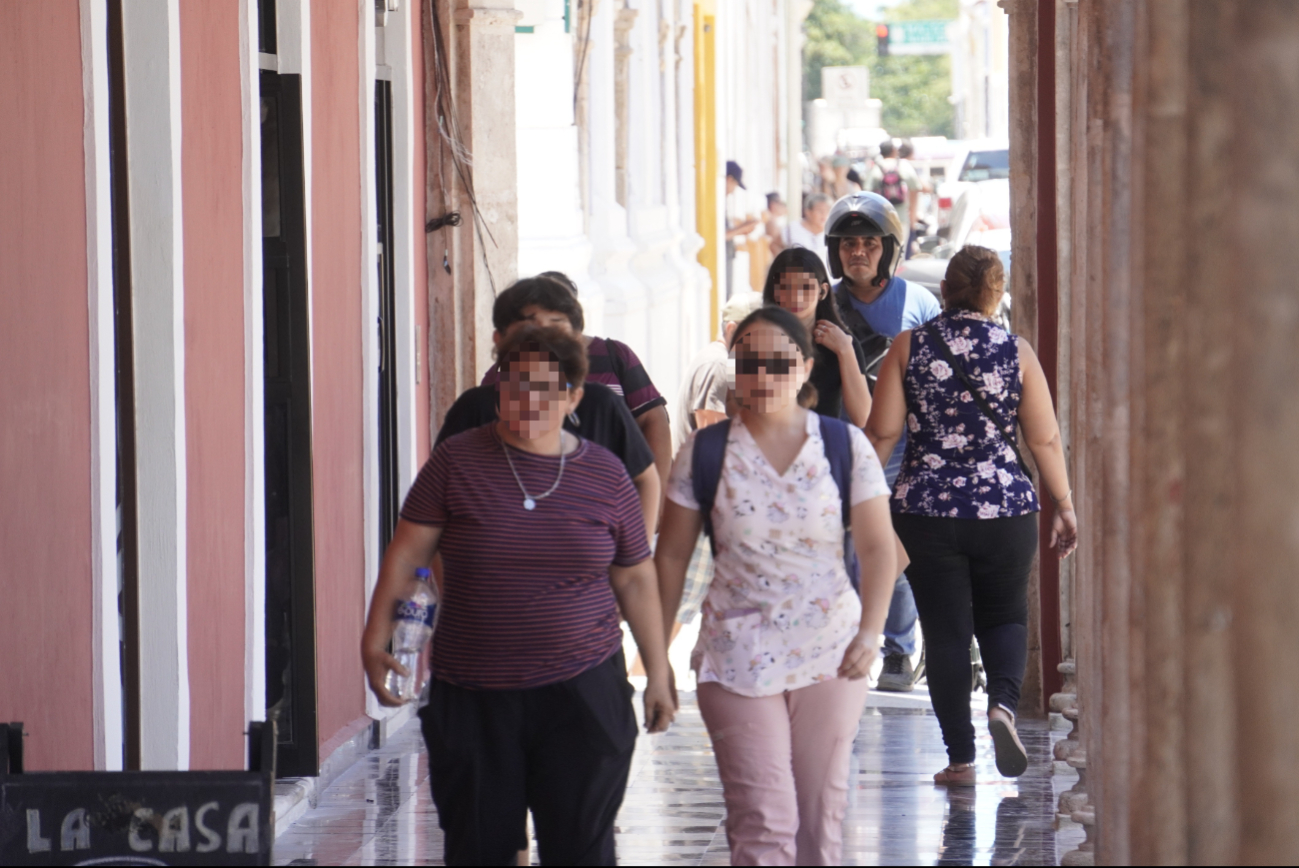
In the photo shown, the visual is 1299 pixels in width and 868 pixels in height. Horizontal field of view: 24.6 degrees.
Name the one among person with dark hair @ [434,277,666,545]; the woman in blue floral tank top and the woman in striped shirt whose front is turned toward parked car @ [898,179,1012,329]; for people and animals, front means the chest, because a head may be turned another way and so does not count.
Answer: the woman in blue floral tank top

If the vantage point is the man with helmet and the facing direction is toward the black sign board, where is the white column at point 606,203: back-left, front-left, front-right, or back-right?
back-right

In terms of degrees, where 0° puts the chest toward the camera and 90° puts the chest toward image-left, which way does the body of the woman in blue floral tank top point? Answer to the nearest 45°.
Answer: approximately 180°

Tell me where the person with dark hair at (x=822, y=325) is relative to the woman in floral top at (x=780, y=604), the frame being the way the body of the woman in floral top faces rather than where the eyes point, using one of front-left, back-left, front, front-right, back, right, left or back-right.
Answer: back

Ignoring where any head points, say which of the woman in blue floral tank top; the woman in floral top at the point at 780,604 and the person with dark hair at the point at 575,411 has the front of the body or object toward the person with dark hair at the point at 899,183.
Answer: the woman in blue floral tank top

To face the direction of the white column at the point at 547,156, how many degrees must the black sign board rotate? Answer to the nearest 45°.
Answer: approximately 180°

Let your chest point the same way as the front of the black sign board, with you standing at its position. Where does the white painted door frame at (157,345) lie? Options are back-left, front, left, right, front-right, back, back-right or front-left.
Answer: back

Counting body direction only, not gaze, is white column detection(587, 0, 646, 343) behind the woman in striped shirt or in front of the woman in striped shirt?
behind
